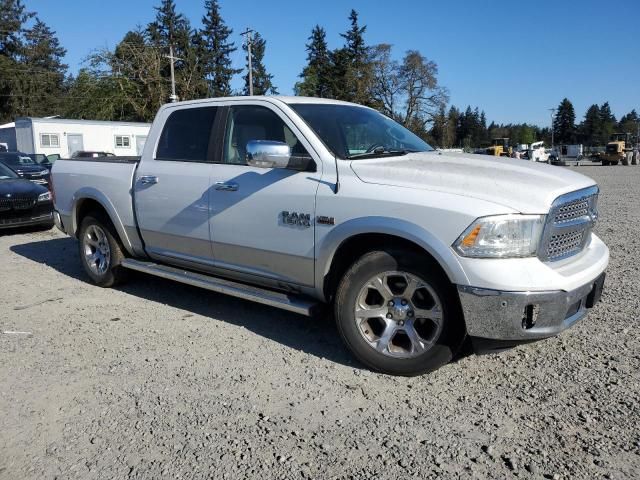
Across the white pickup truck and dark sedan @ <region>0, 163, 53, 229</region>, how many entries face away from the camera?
0

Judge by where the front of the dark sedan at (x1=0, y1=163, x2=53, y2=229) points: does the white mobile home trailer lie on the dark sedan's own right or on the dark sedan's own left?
on the dark sedan's own left

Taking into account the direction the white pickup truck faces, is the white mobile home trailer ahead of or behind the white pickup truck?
behind

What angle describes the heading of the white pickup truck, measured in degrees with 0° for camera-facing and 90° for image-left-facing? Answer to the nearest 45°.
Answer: approximately 315°

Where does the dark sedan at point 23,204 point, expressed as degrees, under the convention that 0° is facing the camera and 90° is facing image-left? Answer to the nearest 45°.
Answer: approximately 315°

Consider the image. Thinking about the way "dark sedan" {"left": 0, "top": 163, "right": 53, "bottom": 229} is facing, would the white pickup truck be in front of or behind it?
in front

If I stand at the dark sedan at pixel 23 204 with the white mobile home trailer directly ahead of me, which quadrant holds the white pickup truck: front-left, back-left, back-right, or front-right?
back-right

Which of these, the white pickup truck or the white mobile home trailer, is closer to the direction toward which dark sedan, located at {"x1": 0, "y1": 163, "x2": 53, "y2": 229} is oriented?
the white pickup truck

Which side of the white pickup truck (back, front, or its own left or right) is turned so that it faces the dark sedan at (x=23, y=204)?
back
